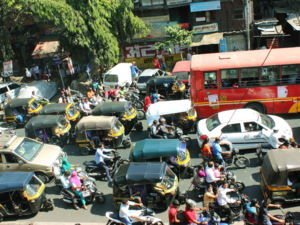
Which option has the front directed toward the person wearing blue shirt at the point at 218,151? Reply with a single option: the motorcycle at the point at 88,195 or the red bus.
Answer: the motorcycle

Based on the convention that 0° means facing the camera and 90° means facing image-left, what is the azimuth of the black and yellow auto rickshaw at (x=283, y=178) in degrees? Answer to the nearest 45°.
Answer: approximately 225°

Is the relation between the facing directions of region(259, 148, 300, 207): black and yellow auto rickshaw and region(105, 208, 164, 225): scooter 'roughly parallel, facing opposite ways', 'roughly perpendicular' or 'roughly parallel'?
roughly parallel

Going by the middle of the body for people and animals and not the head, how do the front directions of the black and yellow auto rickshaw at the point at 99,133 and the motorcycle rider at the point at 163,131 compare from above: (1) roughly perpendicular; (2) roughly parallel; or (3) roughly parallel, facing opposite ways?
roughly parallel
